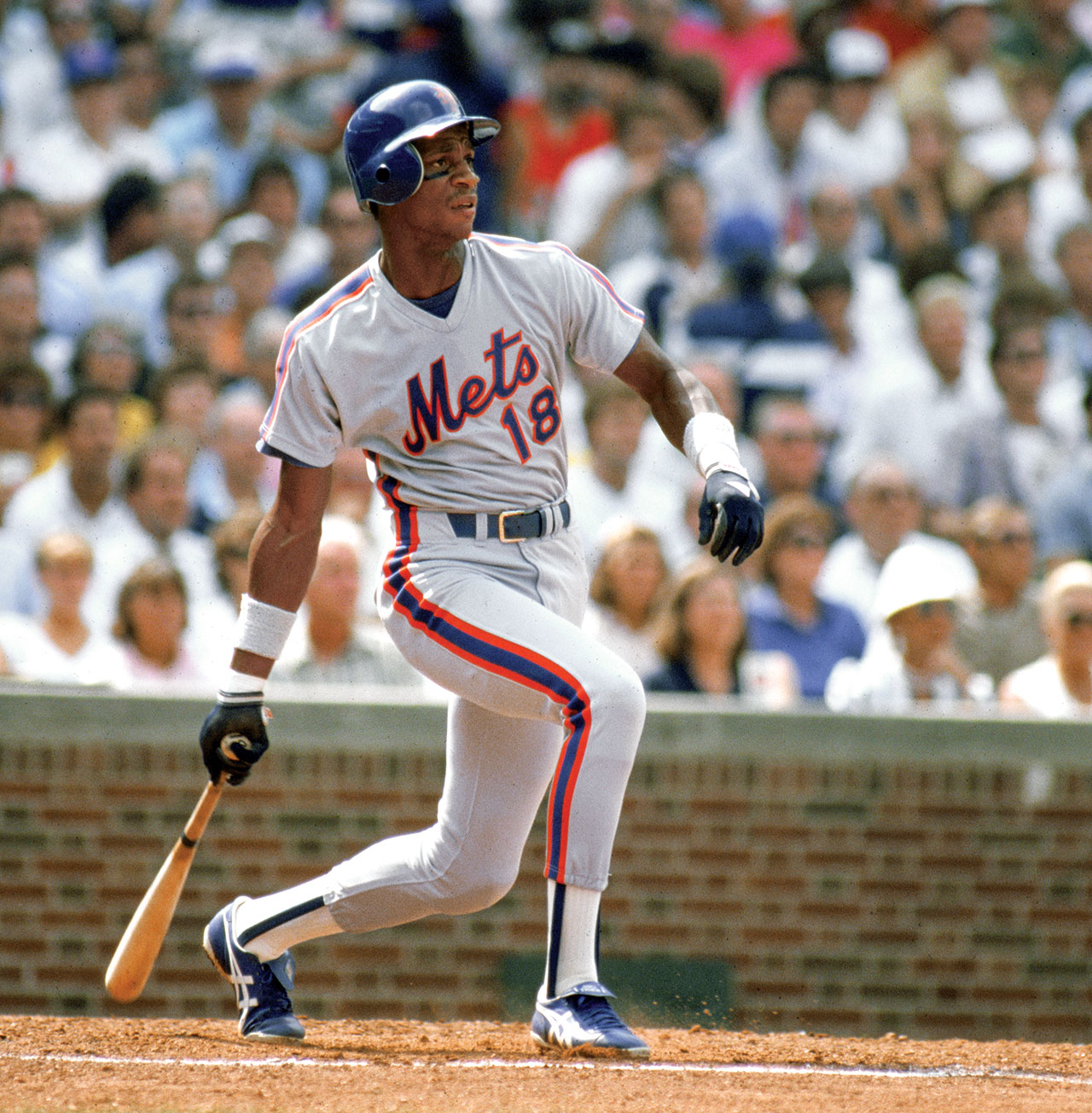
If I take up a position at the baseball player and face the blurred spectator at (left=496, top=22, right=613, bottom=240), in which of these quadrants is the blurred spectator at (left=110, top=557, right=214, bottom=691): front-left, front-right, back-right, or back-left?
front-left

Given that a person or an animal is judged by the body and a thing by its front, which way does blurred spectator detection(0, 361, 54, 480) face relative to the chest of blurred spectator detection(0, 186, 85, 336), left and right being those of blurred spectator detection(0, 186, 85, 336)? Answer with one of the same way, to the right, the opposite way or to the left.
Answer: the same way

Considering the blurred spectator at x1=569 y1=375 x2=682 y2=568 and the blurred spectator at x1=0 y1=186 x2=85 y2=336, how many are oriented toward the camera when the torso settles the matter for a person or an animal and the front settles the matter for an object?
2

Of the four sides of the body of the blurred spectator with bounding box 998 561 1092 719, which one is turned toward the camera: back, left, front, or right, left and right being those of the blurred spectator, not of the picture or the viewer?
front

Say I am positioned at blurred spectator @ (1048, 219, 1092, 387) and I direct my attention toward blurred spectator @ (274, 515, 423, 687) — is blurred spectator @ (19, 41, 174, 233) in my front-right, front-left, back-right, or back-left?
front-right

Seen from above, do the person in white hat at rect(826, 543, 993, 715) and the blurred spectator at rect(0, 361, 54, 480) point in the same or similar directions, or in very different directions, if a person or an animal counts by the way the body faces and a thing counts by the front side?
same or similar directions

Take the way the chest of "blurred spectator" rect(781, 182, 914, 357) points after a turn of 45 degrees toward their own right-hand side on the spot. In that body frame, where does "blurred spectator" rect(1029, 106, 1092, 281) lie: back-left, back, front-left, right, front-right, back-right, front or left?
back

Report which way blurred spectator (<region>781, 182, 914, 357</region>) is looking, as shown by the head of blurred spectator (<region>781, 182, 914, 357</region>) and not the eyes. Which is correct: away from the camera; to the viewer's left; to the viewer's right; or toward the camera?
toward the camera

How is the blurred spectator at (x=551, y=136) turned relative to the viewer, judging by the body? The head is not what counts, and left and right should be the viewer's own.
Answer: facing the viewer

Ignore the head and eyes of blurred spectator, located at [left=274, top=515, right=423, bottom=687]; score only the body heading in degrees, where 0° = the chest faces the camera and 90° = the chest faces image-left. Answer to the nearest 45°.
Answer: approximately 0°

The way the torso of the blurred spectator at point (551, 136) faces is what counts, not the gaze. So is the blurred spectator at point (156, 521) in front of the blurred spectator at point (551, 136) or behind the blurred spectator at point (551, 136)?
in front

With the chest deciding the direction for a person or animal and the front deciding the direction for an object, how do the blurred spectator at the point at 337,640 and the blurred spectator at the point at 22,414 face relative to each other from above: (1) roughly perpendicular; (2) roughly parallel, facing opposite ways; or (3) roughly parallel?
roughly parallel

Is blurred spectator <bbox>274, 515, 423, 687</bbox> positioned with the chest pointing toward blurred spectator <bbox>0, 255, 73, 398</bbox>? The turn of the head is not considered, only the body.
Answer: no

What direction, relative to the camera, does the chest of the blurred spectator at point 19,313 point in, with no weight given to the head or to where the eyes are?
toward the camera

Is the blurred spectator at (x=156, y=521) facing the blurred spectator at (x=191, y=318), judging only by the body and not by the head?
no

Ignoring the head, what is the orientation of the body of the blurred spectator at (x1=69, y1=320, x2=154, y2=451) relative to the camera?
toward the camera

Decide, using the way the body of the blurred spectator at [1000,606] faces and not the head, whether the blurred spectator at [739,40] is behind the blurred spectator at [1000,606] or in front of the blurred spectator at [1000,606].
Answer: behind

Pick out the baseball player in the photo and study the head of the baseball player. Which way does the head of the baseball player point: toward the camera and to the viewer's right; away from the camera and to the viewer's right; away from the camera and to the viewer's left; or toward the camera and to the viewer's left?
toward the camera and to the viewer's right

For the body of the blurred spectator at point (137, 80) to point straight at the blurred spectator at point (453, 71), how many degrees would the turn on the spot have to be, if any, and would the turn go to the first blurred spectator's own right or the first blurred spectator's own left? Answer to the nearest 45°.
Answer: approximately 90° to the first blurred spectator's own left

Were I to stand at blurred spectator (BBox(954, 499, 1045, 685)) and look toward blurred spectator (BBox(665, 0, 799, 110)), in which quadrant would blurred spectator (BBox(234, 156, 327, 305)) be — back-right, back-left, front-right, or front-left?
front-left

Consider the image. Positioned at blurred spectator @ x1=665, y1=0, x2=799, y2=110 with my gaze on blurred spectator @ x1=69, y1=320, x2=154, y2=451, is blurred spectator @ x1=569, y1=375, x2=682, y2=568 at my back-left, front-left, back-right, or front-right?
front-left
